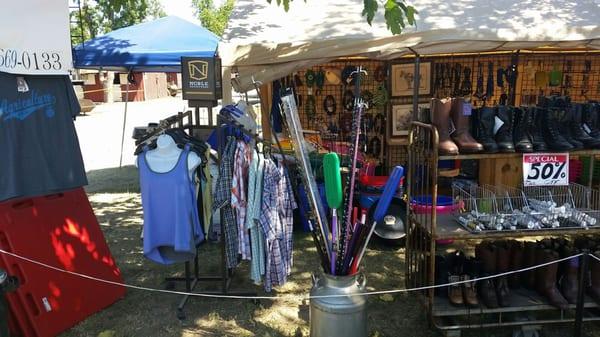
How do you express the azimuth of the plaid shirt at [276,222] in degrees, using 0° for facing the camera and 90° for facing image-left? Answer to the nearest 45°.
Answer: approximately 315°

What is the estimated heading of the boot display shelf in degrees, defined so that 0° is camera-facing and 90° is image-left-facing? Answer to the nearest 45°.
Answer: approximately 0°

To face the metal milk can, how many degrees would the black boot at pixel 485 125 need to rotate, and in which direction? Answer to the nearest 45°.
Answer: approximately 90° to its right

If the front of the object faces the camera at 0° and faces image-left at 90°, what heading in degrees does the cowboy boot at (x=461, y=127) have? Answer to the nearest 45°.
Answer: approximately 315°
